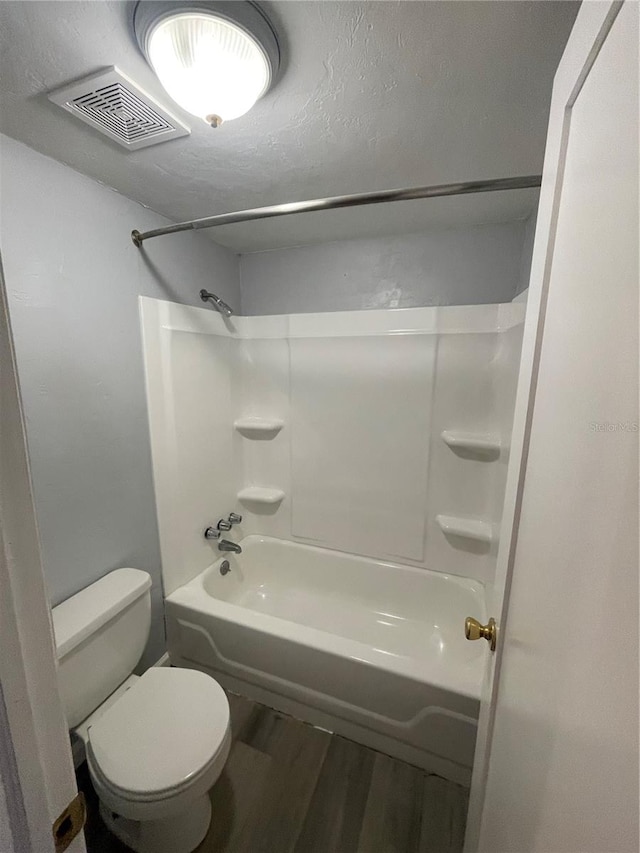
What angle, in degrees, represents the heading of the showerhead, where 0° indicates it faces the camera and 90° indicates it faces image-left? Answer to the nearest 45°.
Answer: approximately 270°

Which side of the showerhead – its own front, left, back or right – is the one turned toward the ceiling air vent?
right

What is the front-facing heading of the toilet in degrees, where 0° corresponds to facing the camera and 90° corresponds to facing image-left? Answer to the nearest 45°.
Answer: approximately 315°

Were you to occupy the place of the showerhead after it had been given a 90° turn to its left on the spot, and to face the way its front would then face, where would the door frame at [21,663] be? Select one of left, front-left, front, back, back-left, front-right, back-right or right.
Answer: back

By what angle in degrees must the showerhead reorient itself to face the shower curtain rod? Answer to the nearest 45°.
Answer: approximately 45° to its right
